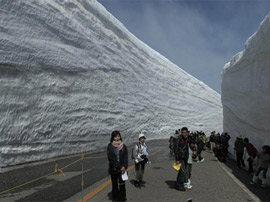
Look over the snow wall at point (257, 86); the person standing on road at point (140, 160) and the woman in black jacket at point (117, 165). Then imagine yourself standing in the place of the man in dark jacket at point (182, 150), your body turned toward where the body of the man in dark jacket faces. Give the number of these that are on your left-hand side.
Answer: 1

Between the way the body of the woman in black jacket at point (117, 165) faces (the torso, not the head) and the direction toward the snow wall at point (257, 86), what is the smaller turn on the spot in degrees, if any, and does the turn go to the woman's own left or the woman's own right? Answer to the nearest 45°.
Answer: approximately 135° to the woman's own left

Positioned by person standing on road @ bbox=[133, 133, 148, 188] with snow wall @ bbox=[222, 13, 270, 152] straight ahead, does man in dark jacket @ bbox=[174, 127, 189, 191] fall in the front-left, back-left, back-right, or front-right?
front-right

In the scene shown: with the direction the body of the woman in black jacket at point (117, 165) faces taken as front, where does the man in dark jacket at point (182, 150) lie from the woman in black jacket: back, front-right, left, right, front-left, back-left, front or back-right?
back-left

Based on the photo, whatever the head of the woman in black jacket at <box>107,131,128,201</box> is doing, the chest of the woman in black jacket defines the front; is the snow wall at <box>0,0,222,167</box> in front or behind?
behind

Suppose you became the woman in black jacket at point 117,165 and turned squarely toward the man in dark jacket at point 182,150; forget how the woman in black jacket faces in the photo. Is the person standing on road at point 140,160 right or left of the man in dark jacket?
left

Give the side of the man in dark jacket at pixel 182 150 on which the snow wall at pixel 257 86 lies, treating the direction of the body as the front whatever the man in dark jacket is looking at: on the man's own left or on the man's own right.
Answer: on the man's own left

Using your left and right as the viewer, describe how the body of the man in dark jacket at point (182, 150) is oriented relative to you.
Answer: facing the viewer and to the right of the viewer

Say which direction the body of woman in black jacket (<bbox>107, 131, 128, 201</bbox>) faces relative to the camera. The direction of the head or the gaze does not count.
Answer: toward the camera

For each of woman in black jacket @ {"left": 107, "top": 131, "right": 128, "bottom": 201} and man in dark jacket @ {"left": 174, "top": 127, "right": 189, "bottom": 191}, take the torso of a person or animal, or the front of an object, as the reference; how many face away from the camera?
0

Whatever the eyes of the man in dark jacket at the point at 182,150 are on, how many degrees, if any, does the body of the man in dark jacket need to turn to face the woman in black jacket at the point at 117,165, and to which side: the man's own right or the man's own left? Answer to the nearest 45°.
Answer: approximately 90° to the man's own right

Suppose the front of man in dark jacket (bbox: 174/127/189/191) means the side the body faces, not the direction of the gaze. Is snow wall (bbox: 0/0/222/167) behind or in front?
behind
